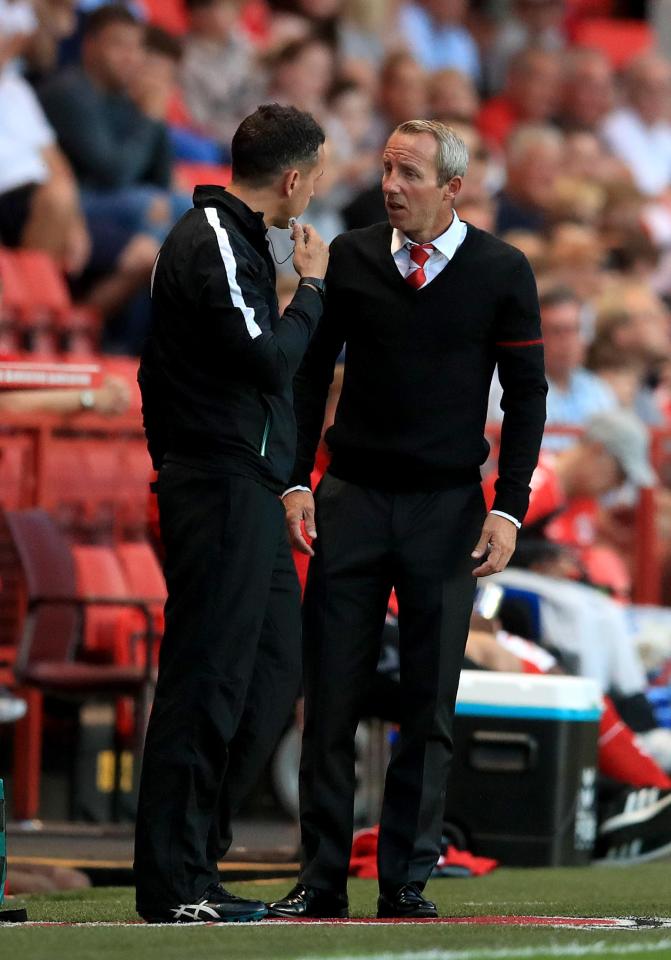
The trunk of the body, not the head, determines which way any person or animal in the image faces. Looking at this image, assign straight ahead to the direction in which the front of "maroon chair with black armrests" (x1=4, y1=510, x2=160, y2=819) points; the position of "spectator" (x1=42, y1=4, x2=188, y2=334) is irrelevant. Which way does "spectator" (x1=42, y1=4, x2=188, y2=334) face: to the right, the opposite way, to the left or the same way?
the same way

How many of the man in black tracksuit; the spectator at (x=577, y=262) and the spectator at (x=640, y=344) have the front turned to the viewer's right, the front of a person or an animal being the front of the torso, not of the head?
1

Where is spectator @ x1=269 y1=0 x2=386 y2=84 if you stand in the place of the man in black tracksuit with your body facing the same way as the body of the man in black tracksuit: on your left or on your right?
on your left

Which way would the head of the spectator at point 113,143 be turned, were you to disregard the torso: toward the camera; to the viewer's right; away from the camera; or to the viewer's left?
toward the camera

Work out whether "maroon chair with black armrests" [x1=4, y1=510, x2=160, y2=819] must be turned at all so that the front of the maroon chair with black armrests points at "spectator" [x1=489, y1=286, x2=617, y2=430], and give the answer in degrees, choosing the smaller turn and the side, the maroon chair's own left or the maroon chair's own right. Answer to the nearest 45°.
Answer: approximately 90° to the maroon chair's own left

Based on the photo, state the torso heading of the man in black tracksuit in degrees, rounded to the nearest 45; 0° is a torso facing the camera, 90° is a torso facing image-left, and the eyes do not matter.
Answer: approximately 270°

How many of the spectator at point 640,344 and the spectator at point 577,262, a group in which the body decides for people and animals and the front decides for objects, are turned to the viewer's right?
0

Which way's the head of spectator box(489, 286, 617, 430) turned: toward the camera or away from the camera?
toward the camera

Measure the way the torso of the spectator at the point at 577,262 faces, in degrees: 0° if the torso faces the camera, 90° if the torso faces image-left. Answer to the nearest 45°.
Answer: approximately 45°

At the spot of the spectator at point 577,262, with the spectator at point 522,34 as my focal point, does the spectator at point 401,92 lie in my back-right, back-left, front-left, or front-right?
front-left

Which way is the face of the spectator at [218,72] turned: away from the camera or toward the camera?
toward the camera
